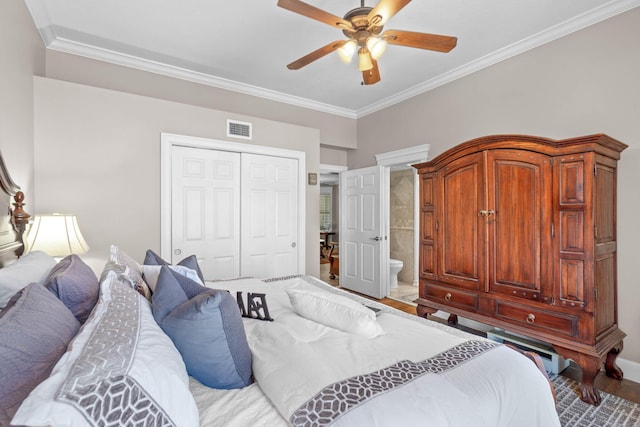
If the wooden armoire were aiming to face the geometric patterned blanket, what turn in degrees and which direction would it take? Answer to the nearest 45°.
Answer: approximately 45° to its left

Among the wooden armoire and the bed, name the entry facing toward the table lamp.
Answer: the wooden armoire

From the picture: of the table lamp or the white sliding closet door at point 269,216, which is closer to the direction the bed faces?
the white sliding closet door

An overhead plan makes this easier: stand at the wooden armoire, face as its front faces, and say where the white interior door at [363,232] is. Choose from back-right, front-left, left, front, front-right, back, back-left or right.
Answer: right

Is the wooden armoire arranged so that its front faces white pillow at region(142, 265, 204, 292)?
yes

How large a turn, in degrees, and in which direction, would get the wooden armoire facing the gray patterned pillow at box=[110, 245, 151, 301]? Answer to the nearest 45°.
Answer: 0° — it already faces it

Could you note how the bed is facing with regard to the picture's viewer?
facing away from the viewer and to the right of the viewer

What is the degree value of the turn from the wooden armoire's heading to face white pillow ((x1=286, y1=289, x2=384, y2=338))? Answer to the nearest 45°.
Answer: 0° — it already faces it

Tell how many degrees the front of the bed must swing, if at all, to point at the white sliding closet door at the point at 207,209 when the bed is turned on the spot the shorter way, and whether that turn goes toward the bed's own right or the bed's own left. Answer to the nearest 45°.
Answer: approximately 45° to the bed's own left

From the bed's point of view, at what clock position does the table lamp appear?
The table lamp is roughly at 9 o'clock from the bed.

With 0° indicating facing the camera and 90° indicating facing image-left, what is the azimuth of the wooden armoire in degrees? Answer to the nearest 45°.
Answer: approximately 45°
